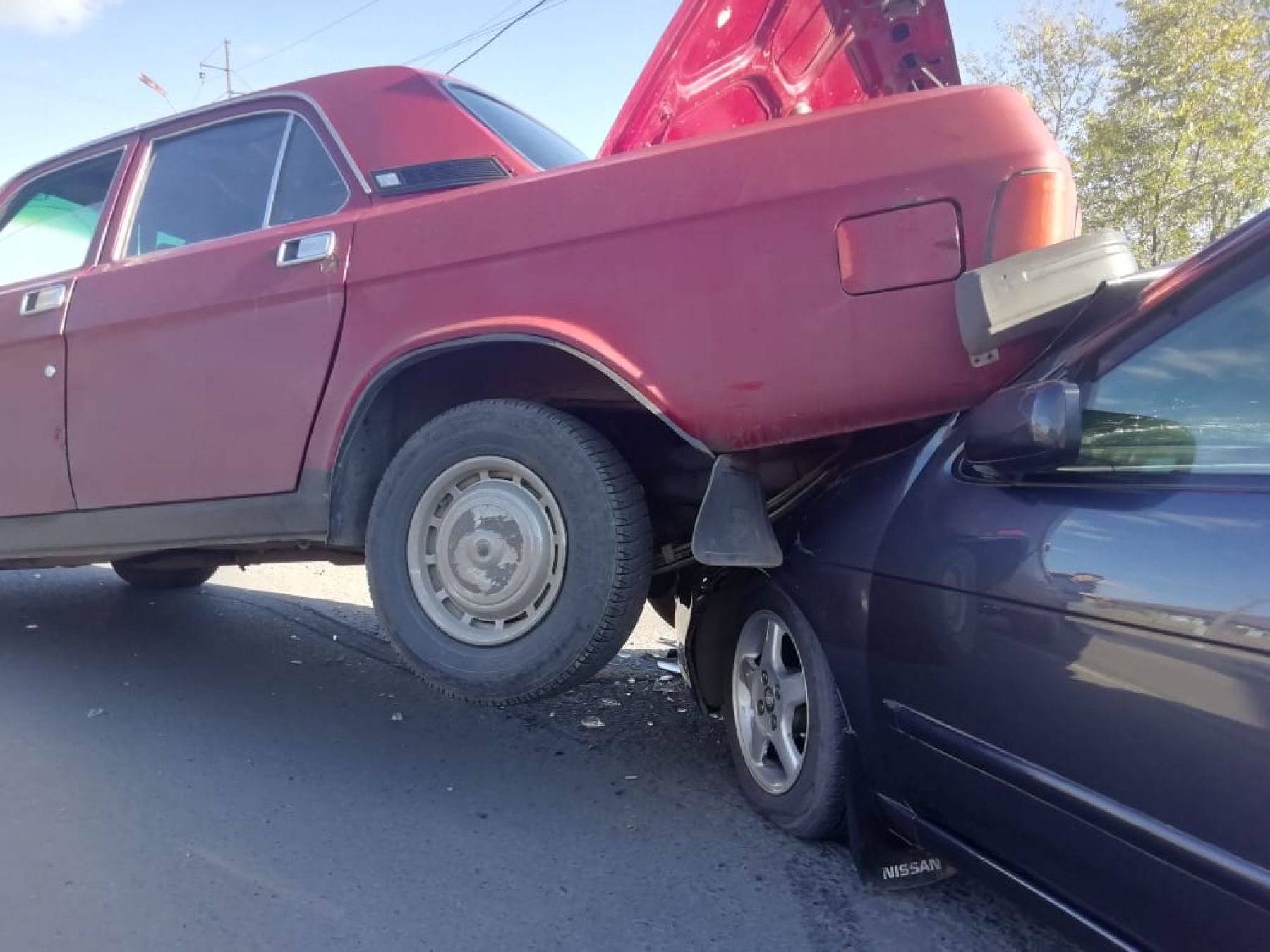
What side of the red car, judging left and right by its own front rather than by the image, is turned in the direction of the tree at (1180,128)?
right

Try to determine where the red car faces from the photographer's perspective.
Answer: facing away from the viewer and to the left of the viewer

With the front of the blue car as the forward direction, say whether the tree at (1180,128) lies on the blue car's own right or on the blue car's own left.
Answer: on the blue car's own right

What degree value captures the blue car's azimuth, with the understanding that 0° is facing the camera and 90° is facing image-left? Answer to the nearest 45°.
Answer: approximately 135°
